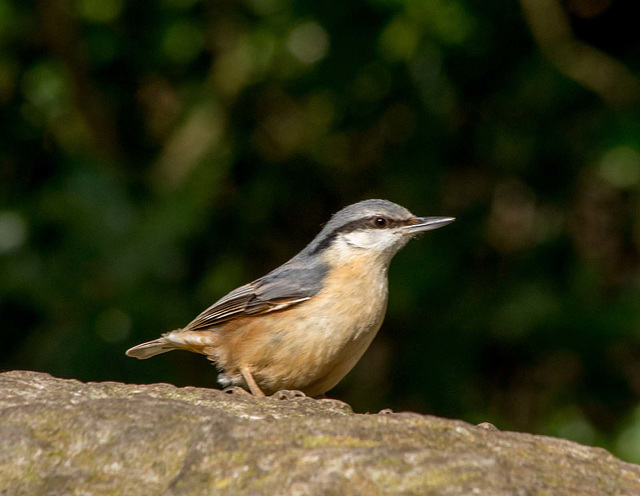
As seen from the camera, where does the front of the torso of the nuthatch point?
to the viewer's right
